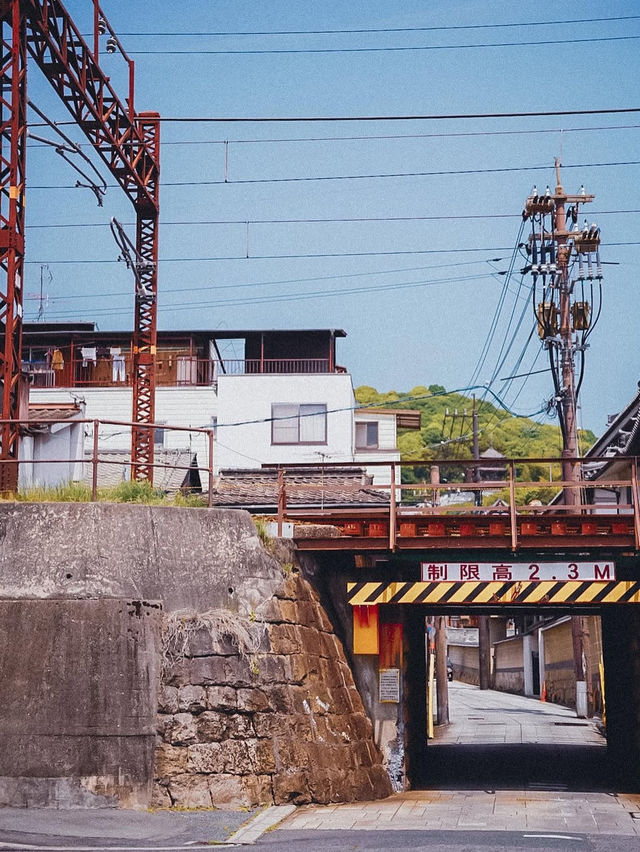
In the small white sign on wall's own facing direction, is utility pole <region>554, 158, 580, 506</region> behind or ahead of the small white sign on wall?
behind

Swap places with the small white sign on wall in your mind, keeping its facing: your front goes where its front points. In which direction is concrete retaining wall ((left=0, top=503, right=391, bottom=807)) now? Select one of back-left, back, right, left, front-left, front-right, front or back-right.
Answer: front-right

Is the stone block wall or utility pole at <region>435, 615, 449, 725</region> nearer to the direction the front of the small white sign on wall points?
the stone block wall

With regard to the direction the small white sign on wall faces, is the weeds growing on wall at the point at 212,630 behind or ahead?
ahead

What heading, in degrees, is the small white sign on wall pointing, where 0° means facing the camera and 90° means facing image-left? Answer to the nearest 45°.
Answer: approximately 0°

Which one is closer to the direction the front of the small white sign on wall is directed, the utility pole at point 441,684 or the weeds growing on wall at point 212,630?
the weeds growing on wall

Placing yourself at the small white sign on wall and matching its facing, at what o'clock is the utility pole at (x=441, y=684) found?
The utility pole is roughly at 6 o'clock from the small white sign on wall.

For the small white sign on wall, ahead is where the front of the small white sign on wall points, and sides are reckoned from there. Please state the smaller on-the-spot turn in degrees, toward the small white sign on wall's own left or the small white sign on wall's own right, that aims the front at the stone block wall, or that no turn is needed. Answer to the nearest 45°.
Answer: approximately 45° to the small white sign on wall's own right
